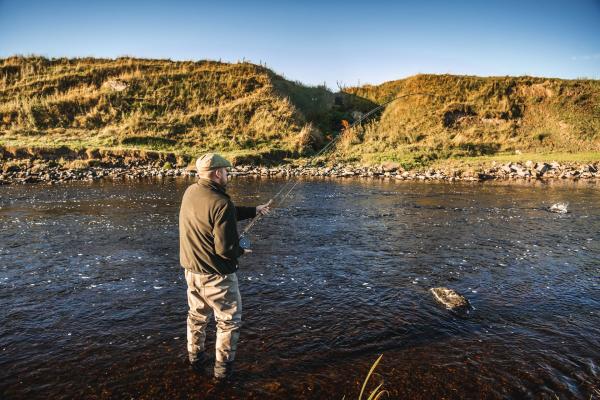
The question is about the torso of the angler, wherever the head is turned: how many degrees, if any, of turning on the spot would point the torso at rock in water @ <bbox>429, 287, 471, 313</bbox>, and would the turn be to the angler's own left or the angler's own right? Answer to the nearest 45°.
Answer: approximately 45° to the angler's own right

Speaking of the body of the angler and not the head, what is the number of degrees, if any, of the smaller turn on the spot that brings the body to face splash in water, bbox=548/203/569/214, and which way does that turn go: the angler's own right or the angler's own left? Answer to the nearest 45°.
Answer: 0° — they already face it

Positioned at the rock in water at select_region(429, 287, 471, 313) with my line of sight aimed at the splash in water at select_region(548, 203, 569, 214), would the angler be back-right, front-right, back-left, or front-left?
back-left

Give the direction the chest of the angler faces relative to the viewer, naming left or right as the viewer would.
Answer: facing away from the viewer and to the right of the viewer
